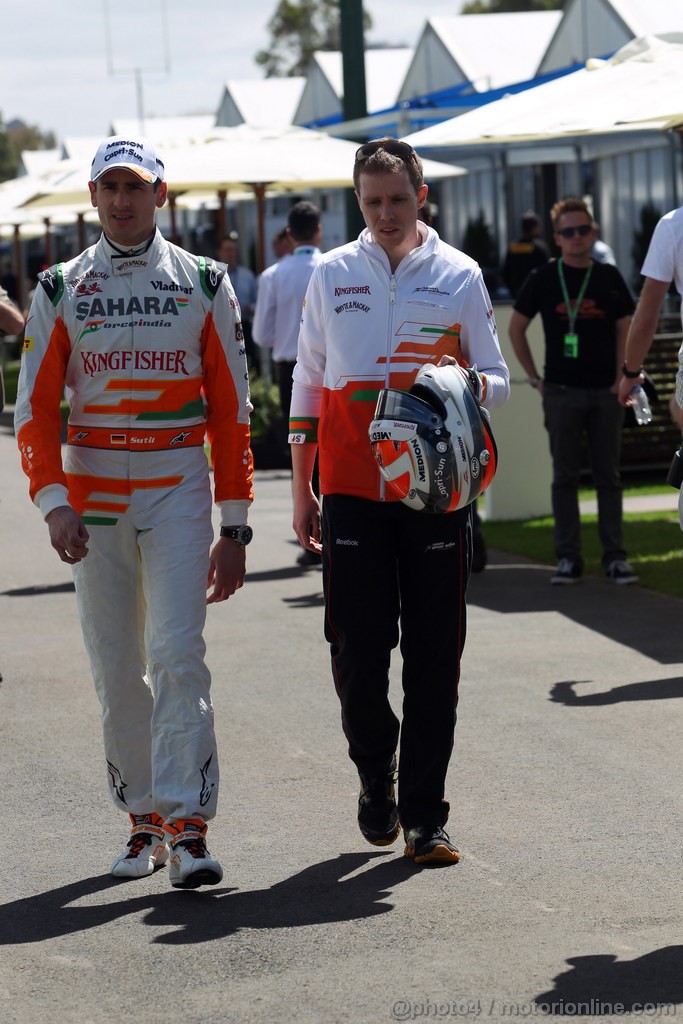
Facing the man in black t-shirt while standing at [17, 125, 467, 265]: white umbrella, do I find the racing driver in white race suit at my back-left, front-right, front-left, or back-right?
front-right

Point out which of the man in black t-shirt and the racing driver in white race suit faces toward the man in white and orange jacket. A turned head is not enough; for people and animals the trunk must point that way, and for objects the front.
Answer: the man in black t-shirt

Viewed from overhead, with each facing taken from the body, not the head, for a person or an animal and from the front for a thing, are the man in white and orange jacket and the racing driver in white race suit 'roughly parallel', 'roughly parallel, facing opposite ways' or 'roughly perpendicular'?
roughly parallel

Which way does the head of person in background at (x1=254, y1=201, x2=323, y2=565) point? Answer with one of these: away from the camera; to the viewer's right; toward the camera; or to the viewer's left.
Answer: away from the camera

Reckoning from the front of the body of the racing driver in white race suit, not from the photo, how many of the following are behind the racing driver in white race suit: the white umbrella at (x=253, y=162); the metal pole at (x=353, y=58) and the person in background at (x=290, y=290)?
3

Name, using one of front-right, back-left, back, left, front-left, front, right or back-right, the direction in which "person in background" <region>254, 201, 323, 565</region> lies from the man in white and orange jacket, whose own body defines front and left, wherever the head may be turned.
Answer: back

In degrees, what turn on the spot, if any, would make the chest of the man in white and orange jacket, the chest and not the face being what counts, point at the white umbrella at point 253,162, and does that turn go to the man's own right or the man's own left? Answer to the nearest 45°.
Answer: approximately 180°

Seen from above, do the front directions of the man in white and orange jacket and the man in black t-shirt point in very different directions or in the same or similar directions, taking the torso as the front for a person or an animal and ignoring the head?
same or similar directions

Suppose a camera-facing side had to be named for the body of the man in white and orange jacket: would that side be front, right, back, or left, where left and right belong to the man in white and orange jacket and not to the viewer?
front

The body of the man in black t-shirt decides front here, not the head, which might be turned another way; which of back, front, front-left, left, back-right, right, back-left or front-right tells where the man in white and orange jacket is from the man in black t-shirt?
front
